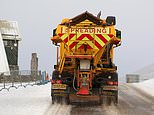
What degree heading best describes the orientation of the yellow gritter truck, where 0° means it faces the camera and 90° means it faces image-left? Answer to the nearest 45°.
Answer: approximately 180°

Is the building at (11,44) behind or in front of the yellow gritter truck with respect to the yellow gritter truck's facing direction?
in front

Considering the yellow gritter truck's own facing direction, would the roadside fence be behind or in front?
in front
